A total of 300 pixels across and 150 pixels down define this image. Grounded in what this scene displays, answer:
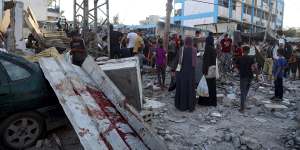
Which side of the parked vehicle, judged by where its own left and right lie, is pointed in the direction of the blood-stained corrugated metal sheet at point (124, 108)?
back

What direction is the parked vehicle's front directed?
to the viewer's left

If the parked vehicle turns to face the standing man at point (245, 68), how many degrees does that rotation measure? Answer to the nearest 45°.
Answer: approximately 180°

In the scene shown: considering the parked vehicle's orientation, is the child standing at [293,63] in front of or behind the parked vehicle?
behind

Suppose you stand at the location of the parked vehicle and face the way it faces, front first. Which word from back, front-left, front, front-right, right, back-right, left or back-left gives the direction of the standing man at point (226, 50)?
back-right

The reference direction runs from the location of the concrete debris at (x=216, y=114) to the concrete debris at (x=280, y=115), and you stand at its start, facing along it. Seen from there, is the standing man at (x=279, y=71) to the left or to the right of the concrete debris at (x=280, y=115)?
left

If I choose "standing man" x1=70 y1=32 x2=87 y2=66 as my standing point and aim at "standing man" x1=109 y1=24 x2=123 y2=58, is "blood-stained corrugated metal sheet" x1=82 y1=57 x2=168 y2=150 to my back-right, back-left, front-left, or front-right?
back-right
